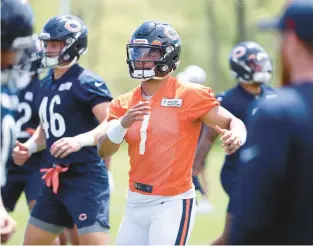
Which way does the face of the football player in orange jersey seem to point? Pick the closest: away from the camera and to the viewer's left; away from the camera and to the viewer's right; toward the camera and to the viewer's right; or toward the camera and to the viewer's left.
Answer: toward the camera and to the viewer's left

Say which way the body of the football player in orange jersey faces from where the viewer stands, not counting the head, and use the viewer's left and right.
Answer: facing the viewer and to the left of the viewer
